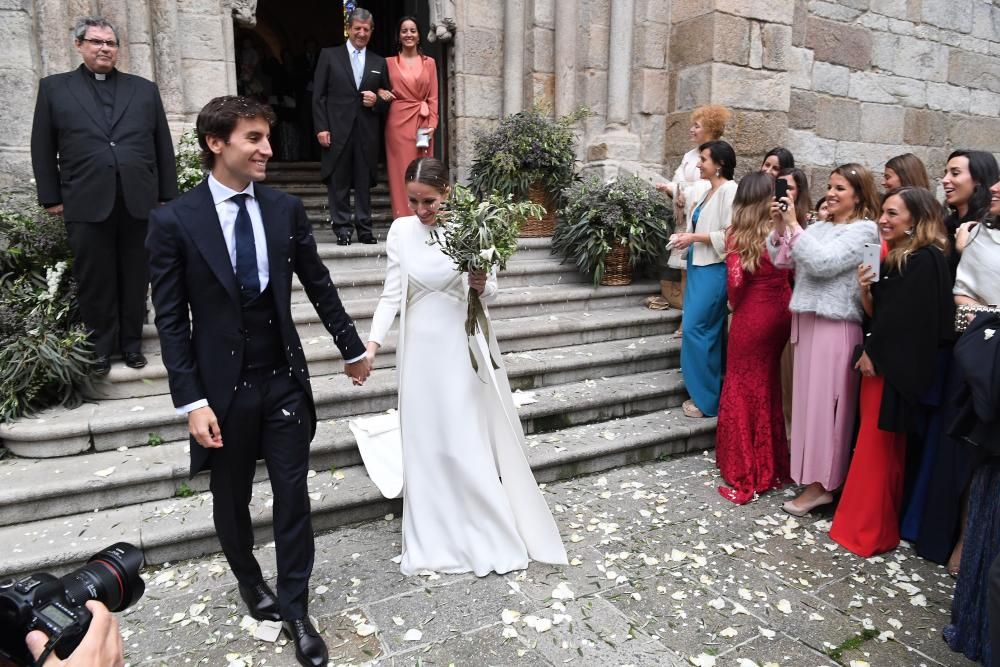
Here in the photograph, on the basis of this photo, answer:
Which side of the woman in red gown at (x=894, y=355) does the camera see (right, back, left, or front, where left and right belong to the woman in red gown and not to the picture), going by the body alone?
left

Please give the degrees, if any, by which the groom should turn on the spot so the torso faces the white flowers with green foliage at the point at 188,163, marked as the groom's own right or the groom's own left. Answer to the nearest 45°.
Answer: approximately 135° to the groom's own left

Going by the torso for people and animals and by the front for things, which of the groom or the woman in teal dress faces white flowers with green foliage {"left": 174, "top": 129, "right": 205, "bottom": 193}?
the woman in teal dress

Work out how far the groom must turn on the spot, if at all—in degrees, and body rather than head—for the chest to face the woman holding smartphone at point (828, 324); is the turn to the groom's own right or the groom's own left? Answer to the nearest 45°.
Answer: approximately 45° to the groom's own left

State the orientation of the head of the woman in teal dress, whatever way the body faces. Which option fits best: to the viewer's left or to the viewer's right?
to the viewer's left

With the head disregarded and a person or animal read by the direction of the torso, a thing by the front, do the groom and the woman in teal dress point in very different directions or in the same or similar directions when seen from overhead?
very different directions

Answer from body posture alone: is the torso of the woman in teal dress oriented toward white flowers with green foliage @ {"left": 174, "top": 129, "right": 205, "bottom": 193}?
yes

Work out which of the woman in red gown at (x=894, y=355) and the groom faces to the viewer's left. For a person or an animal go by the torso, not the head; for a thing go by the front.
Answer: the woman in red gown

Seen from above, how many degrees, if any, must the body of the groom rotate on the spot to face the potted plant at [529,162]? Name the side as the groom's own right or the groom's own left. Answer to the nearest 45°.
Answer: approximately 90° to the groom's own left
